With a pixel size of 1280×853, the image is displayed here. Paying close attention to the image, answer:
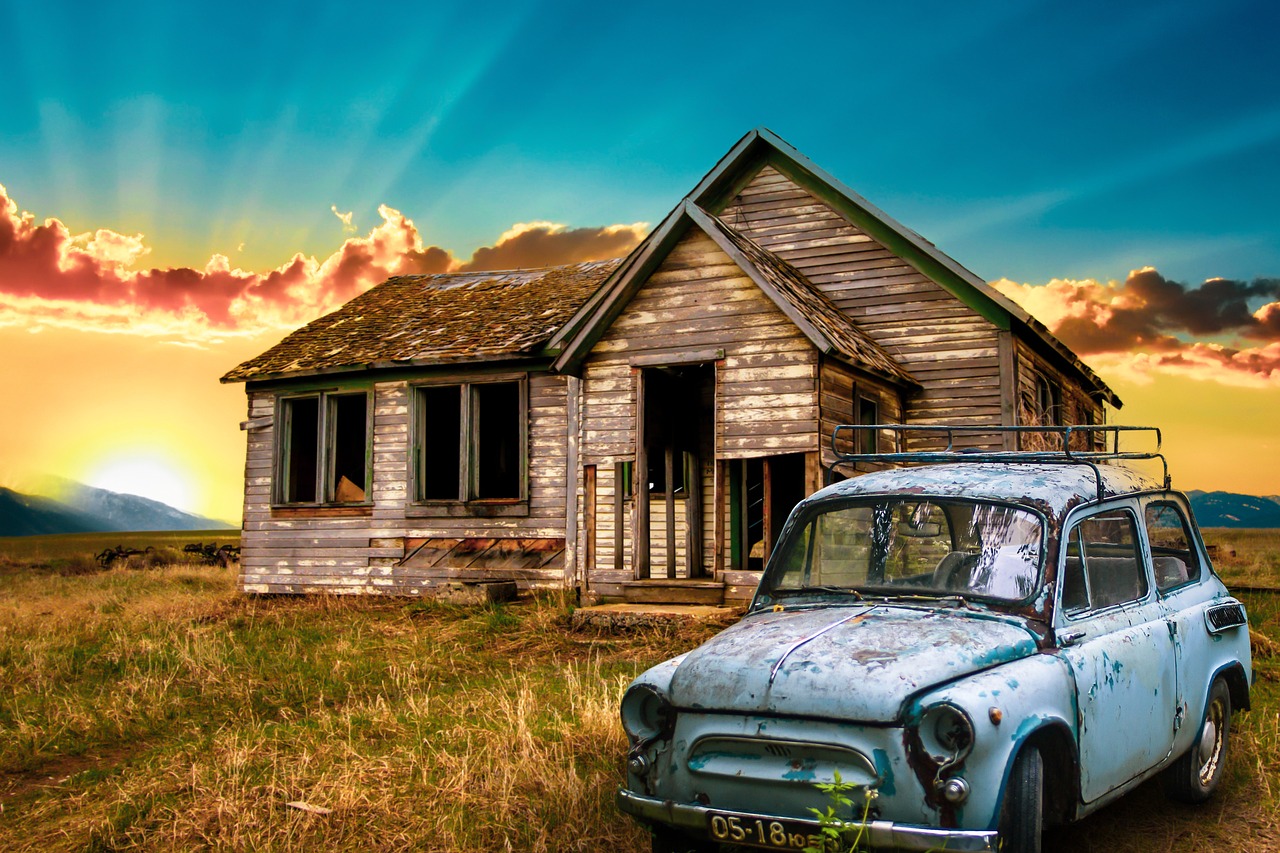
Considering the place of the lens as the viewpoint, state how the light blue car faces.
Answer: facing the viewer and to the left of the viewer

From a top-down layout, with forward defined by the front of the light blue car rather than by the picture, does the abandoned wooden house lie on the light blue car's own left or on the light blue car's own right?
on the light blue car's own right

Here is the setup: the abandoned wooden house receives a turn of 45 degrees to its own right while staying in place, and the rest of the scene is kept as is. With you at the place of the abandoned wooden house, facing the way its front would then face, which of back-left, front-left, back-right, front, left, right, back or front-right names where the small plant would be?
front-left

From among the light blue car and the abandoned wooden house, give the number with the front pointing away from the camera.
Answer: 0

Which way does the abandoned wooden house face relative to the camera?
toward the camera

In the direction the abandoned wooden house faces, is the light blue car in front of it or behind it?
in front
